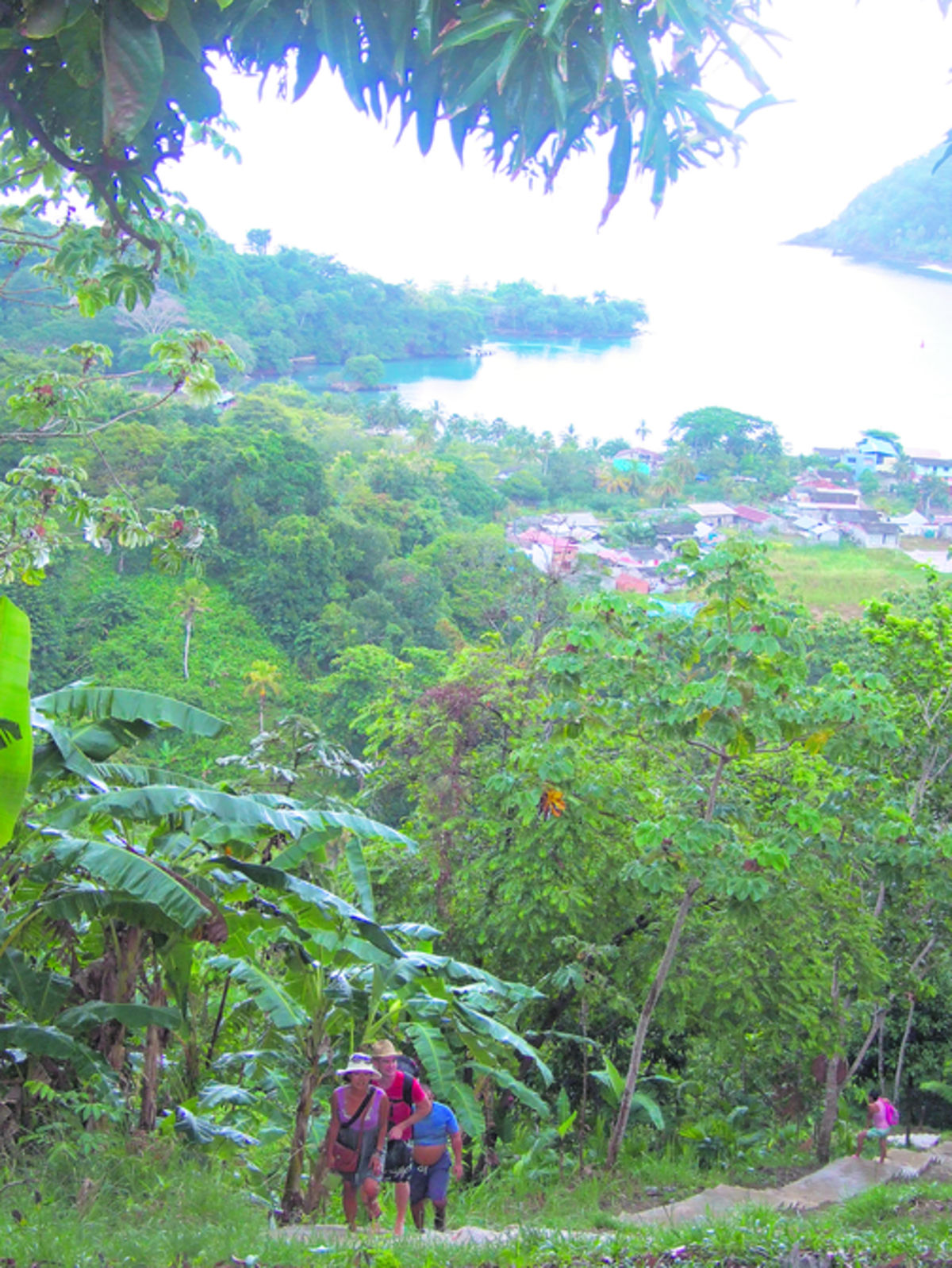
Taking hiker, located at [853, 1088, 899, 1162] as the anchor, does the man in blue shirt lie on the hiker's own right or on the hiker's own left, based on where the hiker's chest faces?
on the hiker's own left

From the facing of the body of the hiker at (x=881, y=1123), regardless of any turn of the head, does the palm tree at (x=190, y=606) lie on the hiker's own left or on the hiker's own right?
on the hiker's own right

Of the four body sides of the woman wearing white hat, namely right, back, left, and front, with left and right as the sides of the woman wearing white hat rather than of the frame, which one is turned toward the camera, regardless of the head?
front

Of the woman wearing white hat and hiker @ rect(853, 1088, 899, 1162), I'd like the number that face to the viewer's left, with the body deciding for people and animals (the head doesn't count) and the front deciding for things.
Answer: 1

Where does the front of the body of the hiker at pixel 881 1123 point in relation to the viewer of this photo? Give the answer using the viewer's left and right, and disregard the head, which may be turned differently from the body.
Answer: facing to the left of the viewer

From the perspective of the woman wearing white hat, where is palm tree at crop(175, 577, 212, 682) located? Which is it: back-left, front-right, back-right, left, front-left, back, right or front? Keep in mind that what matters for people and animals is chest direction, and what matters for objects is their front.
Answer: back
